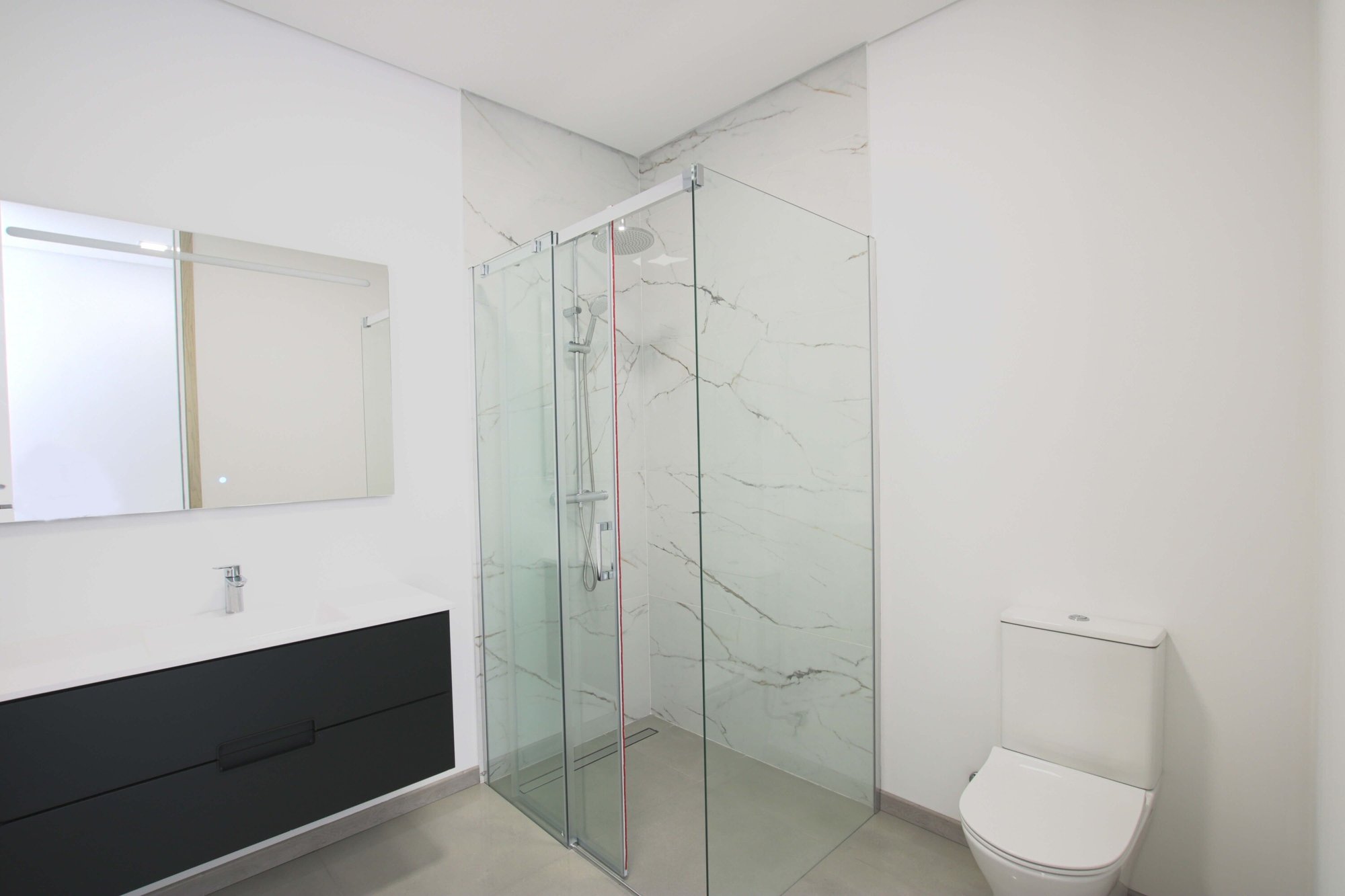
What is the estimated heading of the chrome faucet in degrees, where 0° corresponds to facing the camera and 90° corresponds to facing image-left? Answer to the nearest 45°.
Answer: approximately 315°

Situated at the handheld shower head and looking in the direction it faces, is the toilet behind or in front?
in front

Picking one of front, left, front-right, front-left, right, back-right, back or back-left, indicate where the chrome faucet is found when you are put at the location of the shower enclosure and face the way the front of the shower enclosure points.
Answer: front-right

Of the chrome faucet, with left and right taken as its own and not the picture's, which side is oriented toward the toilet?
front

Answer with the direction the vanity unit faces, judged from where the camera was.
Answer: facing the viewer and to the right of the viewer

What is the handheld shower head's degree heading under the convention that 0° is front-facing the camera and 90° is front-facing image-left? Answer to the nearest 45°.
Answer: approximately 315°

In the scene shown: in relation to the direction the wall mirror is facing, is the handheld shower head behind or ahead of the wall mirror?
ahead

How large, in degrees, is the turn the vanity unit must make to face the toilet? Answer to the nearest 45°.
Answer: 0° — it already faces it
